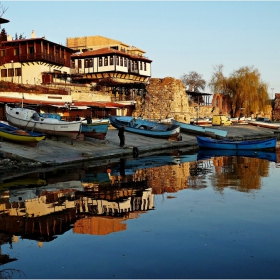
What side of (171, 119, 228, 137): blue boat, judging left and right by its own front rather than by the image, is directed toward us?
left

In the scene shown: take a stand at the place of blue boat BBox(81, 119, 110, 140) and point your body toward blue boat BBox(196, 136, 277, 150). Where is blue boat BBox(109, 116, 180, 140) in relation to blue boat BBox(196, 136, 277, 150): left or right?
left

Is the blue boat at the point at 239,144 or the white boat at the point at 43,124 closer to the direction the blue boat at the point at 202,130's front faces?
the white boat

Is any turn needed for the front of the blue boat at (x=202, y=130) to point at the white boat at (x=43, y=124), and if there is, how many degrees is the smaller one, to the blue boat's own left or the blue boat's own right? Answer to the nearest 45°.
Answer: approximately 45° to the blue boat's own left
